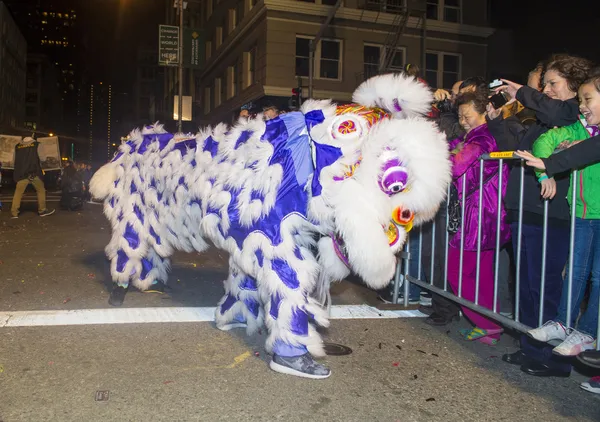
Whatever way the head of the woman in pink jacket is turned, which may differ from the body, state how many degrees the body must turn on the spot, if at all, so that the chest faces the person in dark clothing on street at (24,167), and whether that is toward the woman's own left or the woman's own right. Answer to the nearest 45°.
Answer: approximately 90° to the woman's own right

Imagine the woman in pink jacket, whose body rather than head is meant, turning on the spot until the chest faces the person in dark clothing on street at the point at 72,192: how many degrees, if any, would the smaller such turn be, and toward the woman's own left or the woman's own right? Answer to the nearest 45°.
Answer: approximately 90° to the woman's own right

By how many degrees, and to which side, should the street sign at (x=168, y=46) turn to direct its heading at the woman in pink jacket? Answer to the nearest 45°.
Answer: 0° — it already faces them

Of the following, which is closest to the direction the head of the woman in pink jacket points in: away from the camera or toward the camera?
toward the camera

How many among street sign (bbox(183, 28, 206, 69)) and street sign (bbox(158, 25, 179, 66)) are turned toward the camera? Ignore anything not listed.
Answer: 2

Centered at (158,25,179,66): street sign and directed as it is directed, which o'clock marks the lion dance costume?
The lion dance costume is roughly at 12 o'clock from the street sign.

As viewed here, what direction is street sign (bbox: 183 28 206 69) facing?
toward the camera

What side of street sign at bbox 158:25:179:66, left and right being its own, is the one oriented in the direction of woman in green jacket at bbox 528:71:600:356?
front

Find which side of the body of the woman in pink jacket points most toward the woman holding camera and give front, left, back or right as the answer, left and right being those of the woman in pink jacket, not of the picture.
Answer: left

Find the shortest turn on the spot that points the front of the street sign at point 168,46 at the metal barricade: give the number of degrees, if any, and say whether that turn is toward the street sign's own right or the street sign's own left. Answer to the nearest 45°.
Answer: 0° — it already faces it

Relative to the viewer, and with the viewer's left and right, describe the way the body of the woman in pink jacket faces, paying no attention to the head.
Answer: facing the viewer and to the left of the viewer

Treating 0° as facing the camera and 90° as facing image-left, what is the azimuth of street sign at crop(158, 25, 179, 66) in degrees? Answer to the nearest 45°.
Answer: approximately 0°
